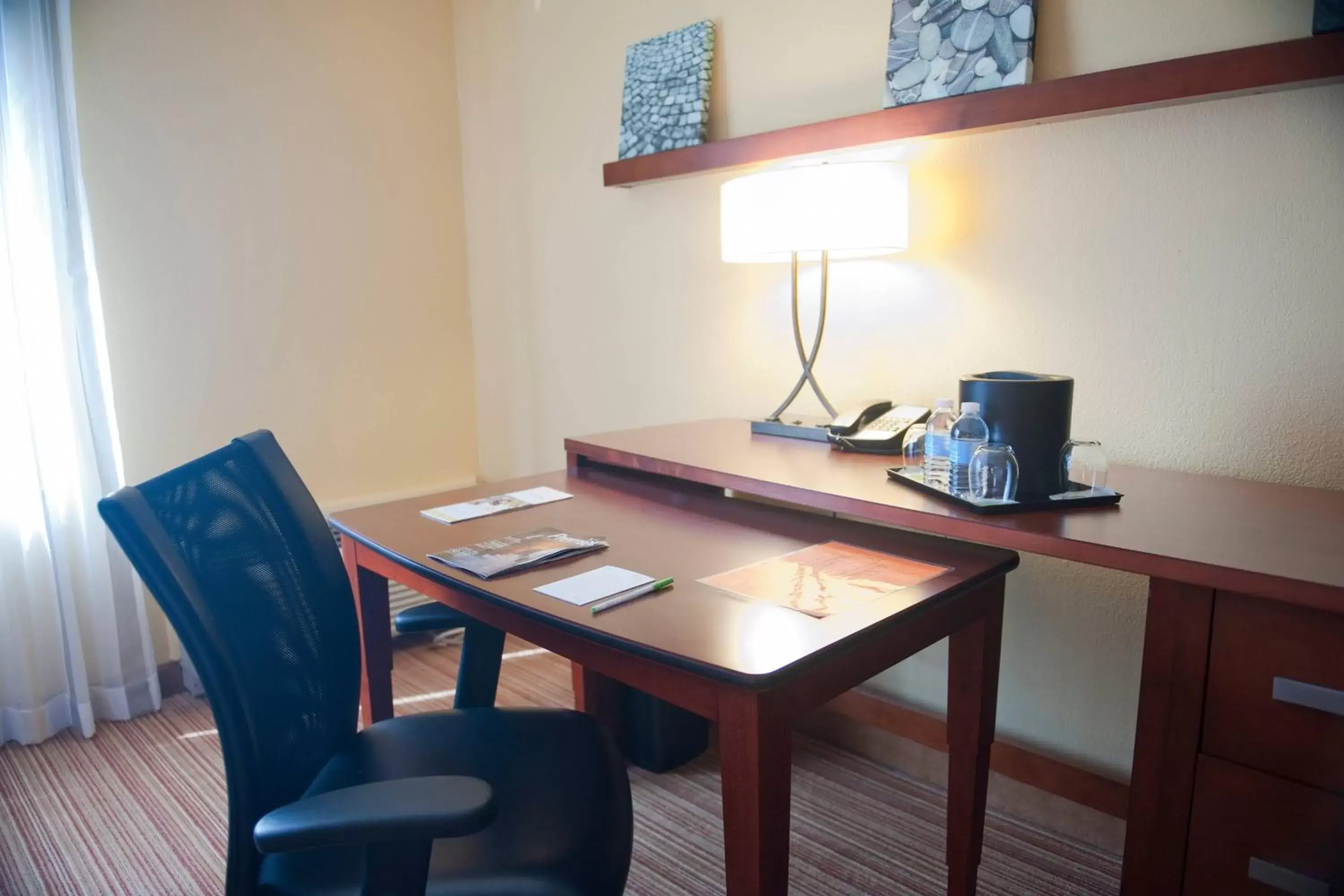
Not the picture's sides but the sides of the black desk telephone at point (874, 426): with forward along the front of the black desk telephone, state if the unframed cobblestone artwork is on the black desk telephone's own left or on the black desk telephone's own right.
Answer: on the black desk telephone's own right

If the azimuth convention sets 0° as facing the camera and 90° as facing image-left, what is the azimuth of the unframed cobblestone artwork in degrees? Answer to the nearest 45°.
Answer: approximately 45°

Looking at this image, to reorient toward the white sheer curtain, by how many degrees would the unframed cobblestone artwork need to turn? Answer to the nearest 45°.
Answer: approximately 45° to its right

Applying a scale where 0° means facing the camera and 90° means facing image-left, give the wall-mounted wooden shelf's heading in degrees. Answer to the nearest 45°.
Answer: approximately 45°

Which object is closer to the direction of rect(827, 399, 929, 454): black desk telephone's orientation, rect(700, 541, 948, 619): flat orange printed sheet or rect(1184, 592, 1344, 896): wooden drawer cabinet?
the flat orange printed sheet

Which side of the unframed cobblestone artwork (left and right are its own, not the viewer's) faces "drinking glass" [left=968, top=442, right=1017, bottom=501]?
left
